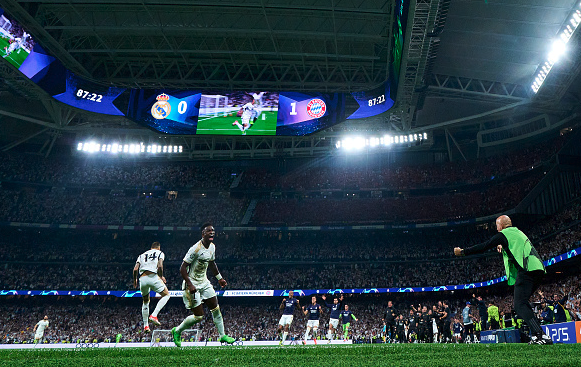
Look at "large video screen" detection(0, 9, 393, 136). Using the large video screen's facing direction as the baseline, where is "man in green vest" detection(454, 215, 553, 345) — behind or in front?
in front

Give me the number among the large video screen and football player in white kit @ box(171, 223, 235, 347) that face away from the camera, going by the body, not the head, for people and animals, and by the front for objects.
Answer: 0

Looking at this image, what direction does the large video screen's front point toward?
toward the camera

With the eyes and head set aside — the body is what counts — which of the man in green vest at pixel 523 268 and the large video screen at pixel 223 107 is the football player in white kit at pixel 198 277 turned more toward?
the man in green vest

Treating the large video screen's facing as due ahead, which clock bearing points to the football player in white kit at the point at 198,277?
The football player in white kit is roughly at 12 o'clock from the large video screen.
